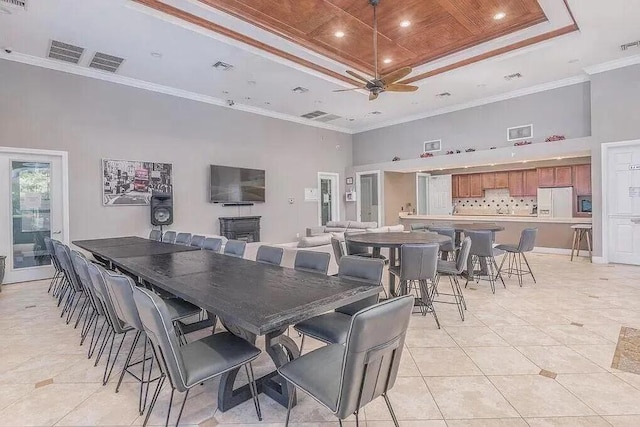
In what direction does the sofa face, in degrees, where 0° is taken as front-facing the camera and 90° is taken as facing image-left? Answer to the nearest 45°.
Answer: approximately 45°

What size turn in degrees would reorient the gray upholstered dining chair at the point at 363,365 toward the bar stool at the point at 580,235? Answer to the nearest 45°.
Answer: approximately 90° to its right

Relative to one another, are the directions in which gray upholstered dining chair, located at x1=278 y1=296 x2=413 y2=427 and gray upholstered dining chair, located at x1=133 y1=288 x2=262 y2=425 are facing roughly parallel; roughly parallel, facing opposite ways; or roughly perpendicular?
roughly perpendicular

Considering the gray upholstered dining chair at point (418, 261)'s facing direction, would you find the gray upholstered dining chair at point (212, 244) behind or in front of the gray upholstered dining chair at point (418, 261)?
in front

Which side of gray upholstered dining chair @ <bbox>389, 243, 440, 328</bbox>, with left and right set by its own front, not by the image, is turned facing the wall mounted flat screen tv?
front

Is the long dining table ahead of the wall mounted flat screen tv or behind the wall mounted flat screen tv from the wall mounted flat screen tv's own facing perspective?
ahead

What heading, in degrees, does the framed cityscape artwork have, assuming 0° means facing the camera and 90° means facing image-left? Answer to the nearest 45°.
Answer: approximately 315°

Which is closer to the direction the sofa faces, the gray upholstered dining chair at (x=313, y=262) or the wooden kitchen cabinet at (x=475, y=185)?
the gray upholstered dining chair

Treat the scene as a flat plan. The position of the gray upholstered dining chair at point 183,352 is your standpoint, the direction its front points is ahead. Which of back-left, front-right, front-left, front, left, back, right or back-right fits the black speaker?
front-left

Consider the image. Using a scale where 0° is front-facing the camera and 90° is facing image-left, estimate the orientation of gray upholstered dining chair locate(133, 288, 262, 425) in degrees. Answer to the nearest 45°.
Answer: approximately 225°

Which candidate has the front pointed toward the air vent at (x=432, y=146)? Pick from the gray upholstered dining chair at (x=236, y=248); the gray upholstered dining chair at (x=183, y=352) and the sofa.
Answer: the gray upholstered dining chair at (x=183, y=352)

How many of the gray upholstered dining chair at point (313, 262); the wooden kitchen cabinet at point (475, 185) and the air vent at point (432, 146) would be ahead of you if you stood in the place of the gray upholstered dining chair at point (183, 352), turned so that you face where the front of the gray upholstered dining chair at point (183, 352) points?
3

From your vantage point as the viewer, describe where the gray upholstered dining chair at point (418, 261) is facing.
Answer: facing away from the viewer and to the left of the viewer

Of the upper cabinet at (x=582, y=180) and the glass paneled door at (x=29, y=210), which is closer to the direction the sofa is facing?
the glass paneled door

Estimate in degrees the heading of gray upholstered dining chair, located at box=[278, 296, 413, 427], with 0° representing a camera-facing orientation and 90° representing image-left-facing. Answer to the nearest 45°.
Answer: approximately 135°

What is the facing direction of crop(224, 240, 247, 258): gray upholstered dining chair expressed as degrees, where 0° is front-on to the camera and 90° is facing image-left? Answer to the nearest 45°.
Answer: approximately 45°

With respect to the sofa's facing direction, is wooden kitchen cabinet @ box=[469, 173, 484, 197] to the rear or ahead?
to the rear
